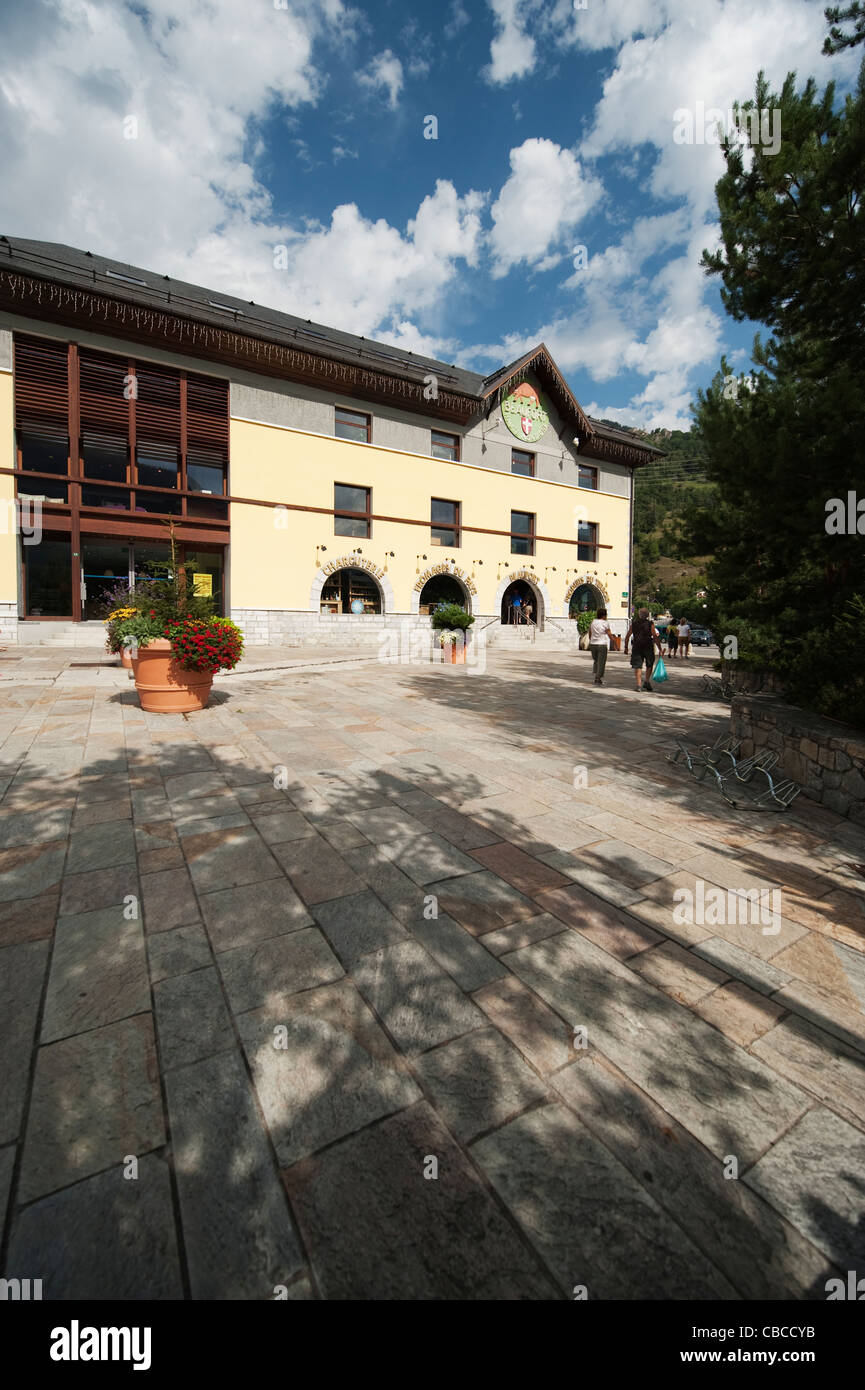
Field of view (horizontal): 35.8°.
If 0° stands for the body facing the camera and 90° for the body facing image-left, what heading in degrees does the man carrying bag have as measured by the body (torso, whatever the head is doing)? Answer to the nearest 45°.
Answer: approximately 180°

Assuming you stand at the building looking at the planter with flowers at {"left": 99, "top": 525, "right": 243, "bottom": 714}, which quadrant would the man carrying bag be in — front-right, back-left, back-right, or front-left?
front-left

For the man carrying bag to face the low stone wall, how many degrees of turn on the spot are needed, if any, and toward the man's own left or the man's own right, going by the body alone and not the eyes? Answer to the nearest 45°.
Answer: approximately 180°

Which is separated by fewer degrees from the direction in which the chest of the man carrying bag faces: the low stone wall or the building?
the building

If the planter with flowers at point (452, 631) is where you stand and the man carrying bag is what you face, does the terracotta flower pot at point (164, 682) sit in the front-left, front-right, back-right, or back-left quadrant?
front-right

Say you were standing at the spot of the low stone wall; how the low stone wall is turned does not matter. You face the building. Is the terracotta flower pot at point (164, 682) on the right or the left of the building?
left
